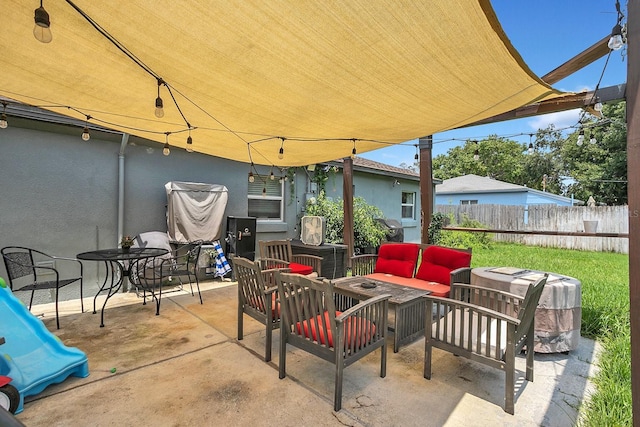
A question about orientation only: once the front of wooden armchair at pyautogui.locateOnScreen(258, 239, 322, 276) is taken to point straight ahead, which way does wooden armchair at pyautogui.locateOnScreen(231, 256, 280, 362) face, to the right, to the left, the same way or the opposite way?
to the left

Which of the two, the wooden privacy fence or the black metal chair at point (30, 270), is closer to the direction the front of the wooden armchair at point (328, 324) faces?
the wooden privacy fence

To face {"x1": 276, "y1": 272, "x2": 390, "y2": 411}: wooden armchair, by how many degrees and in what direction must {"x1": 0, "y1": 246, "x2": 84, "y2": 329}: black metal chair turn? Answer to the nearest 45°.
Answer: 0° — it already faces it

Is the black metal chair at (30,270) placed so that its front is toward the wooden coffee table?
yes

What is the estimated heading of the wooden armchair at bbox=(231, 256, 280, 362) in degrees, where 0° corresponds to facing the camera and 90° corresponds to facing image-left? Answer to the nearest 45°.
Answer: approximately 225°

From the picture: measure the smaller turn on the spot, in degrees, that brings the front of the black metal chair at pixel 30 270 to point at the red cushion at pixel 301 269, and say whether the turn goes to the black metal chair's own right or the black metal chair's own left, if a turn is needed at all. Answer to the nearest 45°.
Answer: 0° — it already faces it

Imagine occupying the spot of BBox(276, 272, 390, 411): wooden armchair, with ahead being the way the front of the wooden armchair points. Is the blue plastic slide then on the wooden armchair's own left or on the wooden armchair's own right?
on the wooden armchair's own left

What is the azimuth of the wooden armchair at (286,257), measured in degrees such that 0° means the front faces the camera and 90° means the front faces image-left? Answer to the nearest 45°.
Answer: approximately 315°
